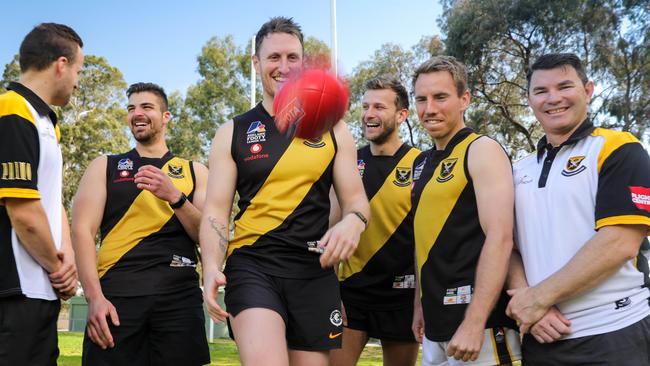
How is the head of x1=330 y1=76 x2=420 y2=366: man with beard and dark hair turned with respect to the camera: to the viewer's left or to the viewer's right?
to the viewer's left

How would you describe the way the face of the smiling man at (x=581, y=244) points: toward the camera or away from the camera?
toward the camera

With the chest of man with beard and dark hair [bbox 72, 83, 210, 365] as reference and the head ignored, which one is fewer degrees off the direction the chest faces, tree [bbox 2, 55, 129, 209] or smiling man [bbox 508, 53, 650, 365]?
the smiling man

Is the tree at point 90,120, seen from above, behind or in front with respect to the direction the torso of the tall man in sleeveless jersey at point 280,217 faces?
behind

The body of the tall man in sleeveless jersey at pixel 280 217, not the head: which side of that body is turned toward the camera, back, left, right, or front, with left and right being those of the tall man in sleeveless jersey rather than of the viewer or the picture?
front

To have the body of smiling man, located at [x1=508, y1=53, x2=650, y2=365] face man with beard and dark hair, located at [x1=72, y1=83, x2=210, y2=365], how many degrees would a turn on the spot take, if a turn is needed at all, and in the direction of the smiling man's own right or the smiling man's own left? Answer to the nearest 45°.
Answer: approximately 45° to the smiling man's own right

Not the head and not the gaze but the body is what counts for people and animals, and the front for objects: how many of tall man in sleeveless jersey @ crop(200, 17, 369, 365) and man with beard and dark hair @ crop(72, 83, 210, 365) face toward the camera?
2

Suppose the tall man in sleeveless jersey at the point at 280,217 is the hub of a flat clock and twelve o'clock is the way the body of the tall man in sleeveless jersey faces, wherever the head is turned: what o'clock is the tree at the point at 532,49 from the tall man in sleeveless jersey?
The tree is roughly at 7 o'clock from the tall man in sleeveless jersey.

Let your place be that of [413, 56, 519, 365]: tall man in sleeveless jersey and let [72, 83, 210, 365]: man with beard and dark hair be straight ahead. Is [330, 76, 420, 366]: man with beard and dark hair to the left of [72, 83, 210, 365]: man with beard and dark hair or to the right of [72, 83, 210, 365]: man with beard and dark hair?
right

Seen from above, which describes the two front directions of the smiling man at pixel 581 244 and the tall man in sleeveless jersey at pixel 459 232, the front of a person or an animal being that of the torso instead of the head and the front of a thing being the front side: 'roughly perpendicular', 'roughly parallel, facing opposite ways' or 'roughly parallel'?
roughly parallel

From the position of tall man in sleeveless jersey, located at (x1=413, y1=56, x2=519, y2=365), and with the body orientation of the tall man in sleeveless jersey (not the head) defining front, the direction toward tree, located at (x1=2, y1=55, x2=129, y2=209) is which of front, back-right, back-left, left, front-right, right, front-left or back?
right

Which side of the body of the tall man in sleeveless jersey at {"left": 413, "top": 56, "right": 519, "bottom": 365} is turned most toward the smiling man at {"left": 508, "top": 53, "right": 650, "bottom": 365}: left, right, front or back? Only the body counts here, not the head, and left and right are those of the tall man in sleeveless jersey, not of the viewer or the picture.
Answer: left

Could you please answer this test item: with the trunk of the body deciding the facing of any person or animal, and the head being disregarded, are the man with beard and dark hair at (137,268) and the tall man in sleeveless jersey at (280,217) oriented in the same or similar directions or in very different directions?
same or similar directions

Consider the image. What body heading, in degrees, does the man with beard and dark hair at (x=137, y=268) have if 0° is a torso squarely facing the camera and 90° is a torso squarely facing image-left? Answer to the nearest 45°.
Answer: approximately 0°

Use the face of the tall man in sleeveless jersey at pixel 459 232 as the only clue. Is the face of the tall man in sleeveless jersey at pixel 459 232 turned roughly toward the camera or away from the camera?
toward the camera

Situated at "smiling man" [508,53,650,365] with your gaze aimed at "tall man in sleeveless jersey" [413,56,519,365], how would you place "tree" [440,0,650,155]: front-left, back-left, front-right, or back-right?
front-right

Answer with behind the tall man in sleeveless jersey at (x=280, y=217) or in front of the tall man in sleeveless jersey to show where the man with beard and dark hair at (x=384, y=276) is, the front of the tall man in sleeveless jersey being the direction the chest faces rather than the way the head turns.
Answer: behind

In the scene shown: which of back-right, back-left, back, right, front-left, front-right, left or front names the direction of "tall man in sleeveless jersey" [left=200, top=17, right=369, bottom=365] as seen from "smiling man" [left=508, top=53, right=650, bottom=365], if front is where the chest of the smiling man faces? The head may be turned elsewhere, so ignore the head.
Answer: front-right
